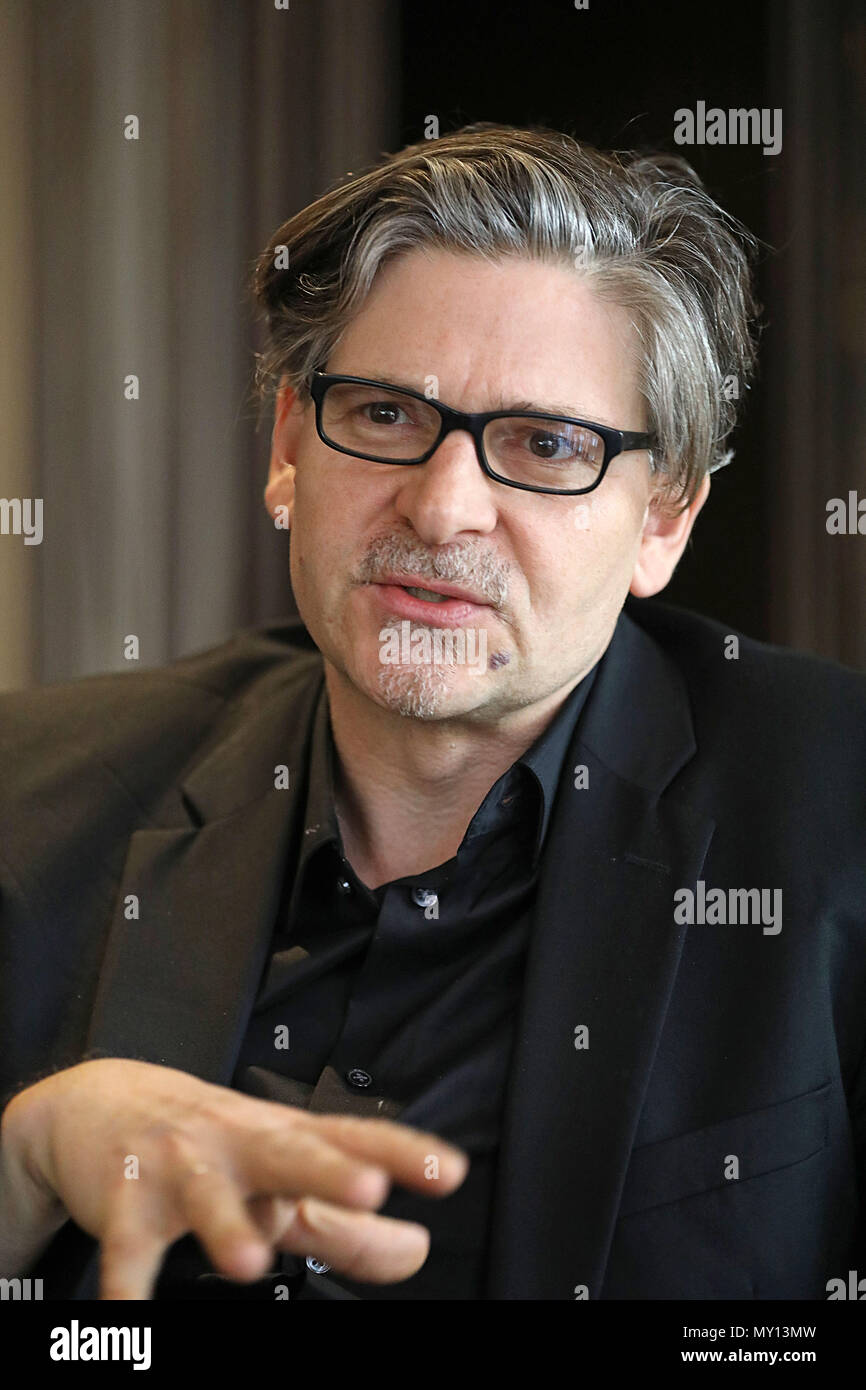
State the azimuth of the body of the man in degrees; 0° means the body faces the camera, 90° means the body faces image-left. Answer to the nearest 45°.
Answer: approximately 0°

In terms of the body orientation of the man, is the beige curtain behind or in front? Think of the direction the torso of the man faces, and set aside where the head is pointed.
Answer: behind
